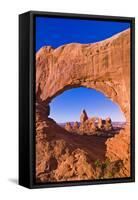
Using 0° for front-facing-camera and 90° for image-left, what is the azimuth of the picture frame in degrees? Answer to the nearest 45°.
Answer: approximately 315°
